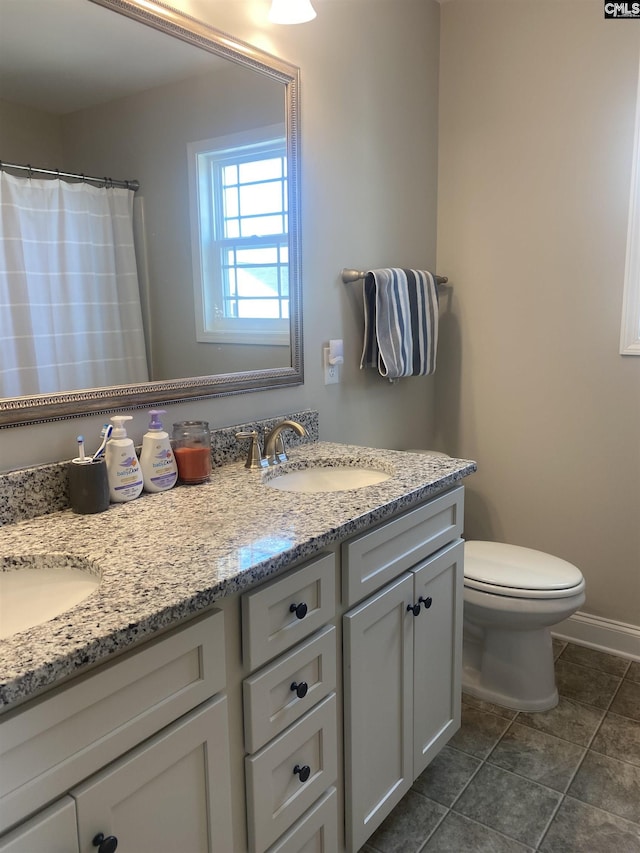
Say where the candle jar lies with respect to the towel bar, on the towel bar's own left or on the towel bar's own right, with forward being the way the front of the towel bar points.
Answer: on the towel bar's own right

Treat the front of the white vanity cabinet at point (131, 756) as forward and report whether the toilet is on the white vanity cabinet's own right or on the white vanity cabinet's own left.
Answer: on the white vanity cabinet's own left

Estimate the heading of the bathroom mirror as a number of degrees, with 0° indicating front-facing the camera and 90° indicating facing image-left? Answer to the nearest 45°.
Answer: approximately 315°

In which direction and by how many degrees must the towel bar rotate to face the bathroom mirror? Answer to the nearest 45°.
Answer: approximately 90° to its right
